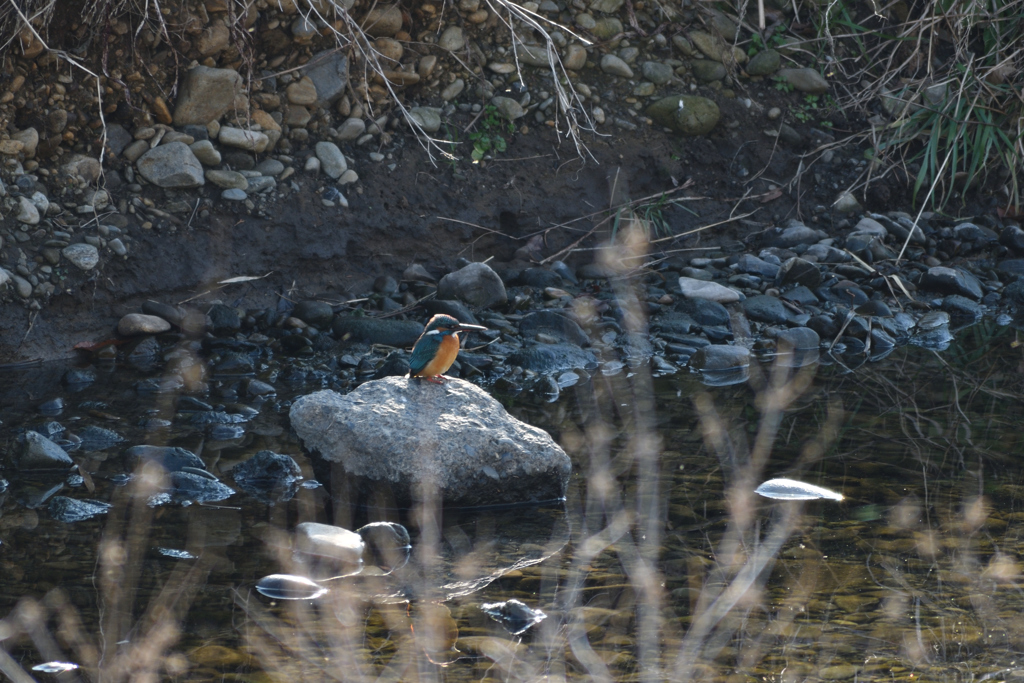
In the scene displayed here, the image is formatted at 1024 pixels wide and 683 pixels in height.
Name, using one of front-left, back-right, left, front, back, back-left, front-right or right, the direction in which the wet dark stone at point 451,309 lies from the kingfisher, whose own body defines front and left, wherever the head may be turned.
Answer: left

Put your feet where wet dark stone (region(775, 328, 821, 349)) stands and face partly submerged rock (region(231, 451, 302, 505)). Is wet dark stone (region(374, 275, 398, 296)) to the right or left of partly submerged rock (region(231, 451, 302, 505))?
right

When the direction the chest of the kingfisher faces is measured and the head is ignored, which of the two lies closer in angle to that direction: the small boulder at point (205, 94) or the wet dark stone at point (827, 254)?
the wet dark stone
